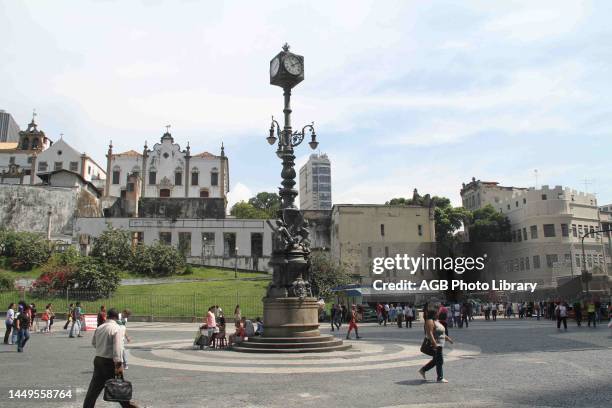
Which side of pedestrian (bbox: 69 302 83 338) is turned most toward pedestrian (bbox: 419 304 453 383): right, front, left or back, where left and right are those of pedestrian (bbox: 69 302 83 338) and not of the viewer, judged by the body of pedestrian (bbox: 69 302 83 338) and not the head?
right

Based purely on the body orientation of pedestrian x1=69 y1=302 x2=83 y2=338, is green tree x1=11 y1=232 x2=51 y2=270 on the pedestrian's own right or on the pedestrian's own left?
on the pedestrian's own left

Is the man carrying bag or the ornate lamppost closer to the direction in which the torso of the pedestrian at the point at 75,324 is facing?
the ornate lamppost

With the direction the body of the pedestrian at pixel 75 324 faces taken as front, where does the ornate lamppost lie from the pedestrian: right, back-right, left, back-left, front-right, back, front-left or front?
front-right
